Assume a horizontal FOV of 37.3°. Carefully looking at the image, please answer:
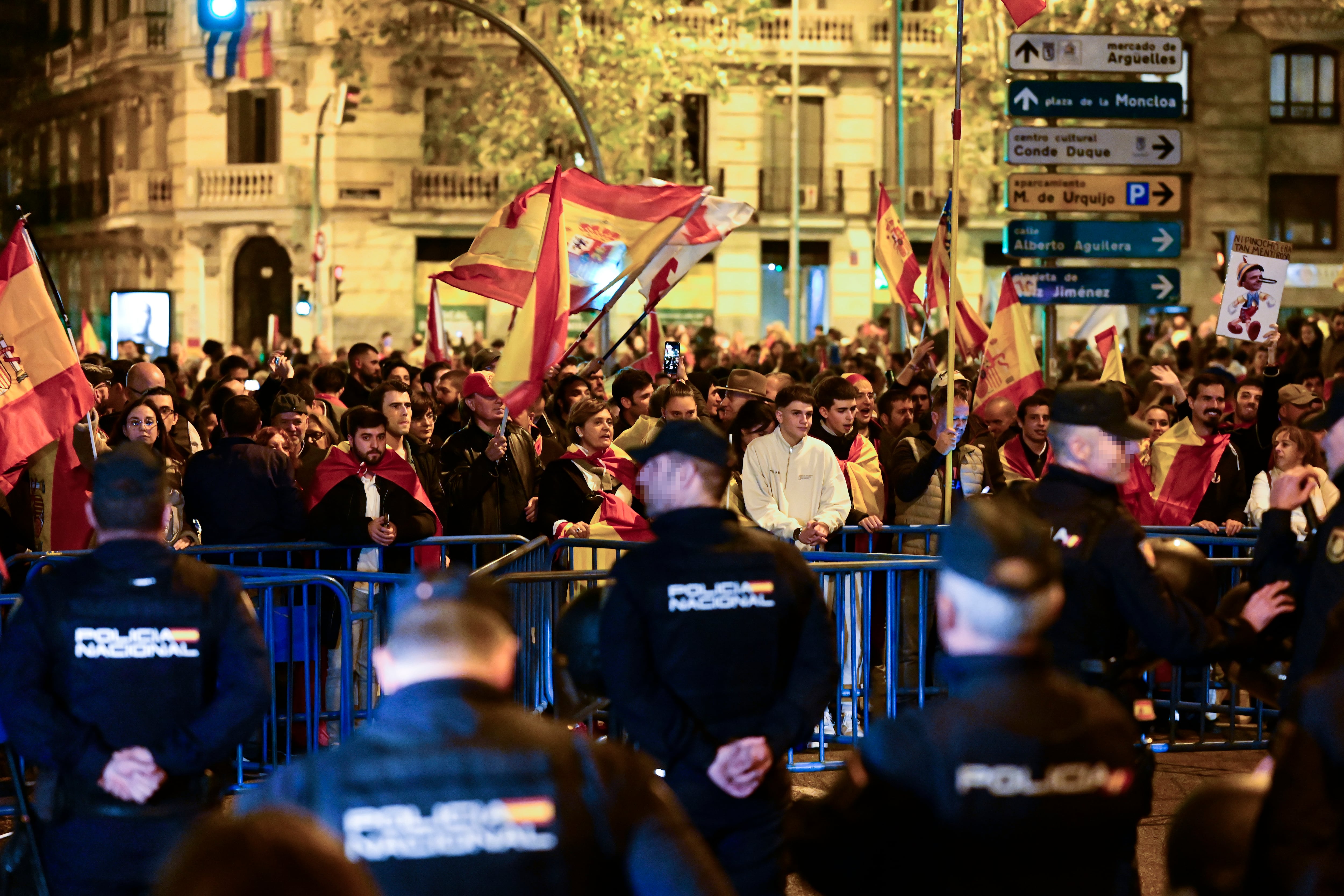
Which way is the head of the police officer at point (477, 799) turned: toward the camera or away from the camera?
away from the camera

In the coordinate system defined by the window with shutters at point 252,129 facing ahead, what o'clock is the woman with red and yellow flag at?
The woman with red and yellow flag is roughly at 12 o'clock from the window with shutters.

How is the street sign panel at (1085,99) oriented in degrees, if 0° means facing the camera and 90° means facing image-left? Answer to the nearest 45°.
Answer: approximately 0°

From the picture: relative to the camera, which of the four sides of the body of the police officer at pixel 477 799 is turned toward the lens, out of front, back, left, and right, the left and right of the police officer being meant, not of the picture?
back

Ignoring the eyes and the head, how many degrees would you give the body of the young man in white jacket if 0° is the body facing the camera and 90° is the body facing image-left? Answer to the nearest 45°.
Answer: approximately 0°

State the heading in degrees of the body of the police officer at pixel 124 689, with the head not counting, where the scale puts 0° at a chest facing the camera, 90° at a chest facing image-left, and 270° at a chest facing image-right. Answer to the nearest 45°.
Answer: approximately 180°
